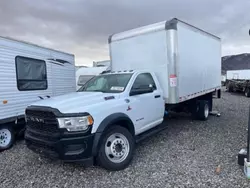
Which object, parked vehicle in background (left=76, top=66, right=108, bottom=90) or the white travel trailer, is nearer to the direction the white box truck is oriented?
the white travel trailer

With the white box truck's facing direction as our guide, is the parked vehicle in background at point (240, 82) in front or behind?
behind

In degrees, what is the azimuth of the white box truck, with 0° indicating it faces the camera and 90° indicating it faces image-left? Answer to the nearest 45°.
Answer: approximately 45°

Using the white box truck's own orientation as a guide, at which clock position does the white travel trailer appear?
The white travel trailer is roughly at 2 o'clock from the white box truck.

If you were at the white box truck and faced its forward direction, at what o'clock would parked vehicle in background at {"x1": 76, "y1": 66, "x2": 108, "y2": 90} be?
The parked vehicle in background is roughly at 4 o'clock from the white box truck.

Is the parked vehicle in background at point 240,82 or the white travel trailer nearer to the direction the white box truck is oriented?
the white travel trailer
